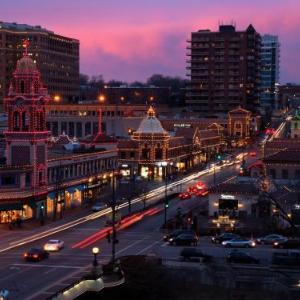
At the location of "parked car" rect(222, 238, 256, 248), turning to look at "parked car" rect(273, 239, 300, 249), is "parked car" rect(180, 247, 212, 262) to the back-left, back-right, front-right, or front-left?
back-right

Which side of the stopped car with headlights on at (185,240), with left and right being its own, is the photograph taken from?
left

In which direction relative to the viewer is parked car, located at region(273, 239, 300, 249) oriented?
to the viewer's left

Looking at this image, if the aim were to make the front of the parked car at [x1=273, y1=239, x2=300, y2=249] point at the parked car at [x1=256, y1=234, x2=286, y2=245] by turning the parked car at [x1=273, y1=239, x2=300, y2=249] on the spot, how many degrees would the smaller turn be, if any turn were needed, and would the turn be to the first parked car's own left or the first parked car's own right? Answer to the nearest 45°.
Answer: approximately 45° to the first parked car's own right

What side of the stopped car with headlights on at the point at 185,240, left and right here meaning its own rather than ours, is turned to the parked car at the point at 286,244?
back

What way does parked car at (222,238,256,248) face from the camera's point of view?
to the viewer's left

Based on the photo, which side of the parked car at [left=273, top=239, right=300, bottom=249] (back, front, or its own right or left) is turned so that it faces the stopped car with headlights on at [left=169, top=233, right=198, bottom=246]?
front

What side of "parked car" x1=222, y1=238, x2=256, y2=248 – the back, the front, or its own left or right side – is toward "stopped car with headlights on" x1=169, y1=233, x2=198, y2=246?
front
